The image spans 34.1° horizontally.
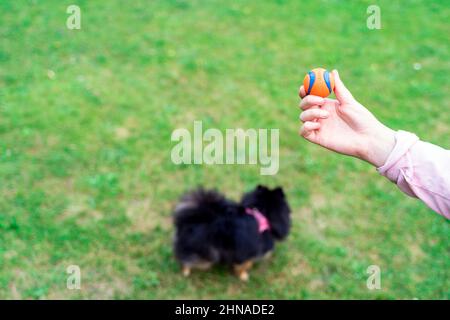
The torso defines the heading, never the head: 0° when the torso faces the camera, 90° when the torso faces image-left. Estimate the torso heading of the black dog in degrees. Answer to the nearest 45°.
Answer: approximately 270°
